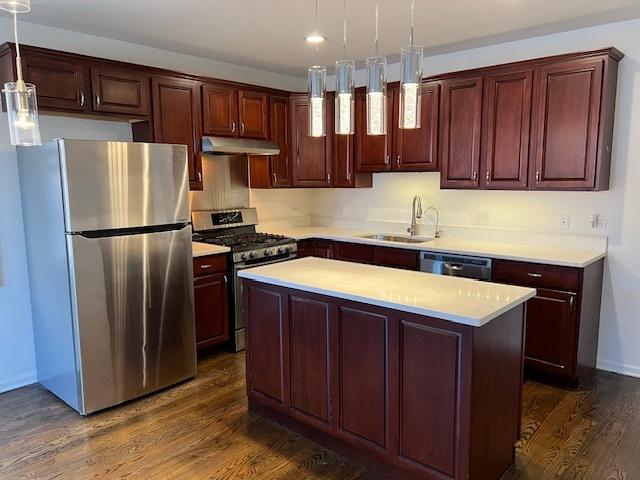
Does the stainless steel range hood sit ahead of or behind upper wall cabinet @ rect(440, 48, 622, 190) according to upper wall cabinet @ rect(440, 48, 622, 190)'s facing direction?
ahead

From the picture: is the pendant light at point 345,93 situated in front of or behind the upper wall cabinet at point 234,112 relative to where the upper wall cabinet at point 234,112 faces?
in front

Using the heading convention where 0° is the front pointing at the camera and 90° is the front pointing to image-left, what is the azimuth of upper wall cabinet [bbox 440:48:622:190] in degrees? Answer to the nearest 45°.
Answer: approximately 45°

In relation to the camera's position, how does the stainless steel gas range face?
facing the viewer and to the right of the viewer

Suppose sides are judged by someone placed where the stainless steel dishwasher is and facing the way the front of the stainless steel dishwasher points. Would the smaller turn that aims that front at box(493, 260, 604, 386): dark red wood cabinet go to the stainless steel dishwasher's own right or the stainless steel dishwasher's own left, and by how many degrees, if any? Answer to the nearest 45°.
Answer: approximately 135° to the stainless steel dishwasher's own left

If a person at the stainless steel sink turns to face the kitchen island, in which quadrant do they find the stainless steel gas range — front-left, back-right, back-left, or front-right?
front-right

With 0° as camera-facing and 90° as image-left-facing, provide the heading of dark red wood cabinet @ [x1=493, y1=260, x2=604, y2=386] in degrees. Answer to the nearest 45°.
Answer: approximately 45°

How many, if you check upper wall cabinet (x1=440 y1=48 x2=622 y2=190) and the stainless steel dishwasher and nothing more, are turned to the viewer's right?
0

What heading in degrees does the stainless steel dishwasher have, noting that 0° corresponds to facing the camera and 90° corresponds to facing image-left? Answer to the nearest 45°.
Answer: approximately 45°

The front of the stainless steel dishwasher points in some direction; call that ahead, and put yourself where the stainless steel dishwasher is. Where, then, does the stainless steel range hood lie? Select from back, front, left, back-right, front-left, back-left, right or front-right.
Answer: front-right

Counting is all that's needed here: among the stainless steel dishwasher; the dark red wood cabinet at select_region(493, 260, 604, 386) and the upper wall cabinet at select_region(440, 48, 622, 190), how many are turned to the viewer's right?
0

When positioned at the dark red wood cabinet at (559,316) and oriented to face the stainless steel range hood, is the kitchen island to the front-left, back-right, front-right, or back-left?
front-left

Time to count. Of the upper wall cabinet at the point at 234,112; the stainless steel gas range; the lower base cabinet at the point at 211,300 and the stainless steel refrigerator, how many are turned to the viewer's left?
0

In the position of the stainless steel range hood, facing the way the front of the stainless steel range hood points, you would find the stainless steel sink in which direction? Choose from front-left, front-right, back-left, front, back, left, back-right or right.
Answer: front-left
